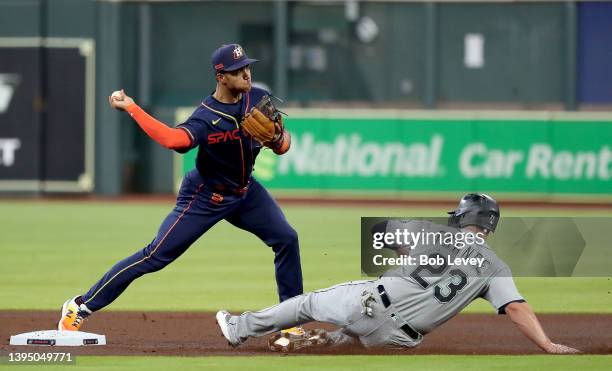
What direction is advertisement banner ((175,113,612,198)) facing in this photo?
toward the camera
